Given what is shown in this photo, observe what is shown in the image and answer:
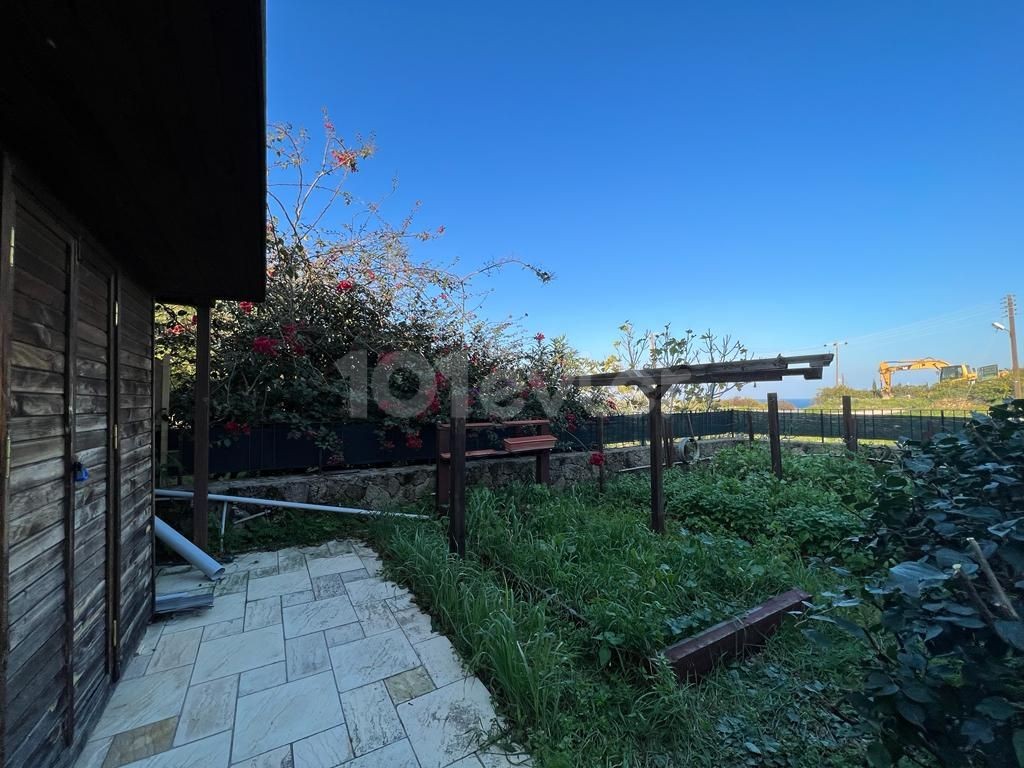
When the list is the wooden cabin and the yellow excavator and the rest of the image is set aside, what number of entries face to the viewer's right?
1

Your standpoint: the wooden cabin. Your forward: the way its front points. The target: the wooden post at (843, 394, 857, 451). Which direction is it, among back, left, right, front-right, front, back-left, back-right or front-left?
front

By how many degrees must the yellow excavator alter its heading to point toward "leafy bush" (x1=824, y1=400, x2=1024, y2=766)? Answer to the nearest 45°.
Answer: approximately 90° to its left

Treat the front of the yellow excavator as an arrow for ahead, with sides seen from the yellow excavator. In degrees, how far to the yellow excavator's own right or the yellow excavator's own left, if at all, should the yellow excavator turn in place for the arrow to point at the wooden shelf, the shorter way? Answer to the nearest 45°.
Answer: approximately 90° to the yellow excavator's own left

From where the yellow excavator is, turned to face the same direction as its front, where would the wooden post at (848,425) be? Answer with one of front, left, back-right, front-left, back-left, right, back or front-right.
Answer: left

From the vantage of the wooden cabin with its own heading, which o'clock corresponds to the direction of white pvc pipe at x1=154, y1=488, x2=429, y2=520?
The white pvc pipe is roughly at 10 o'clock from the wooden cabin.

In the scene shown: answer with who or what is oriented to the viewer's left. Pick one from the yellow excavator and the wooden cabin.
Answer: the yellow excavator

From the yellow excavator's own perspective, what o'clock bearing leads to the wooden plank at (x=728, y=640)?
The wooden plank is roughly at 9 o'clock from the yellow excavator.

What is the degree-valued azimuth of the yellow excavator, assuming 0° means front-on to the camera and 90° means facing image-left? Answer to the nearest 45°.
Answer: approximately 90°

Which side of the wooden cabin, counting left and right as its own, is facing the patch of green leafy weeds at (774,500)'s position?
front

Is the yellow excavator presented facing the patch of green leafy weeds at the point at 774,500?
no

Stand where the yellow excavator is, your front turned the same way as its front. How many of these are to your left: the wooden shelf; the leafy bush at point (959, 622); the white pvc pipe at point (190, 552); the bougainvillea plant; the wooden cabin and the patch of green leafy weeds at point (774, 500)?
6

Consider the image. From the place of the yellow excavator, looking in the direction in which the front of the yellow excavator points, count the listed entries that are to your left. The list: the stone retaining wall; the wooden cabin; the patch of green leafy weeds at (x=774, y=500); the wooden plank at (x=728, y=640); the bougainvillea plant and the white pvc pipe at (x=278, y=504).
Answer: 6

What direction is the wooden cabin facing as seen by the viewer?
to the viewer's right

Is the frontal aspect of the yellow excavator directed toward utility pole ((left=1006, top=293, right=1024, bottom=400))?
no

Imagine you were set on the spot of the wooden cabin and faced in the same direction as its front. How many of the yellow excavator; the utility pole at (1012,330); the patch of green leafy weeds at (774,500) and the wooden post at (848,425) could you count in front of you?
4

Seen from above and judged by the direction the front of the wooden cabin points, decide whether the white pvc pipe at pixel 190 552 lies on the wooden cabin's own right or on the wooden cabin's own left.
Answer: on the wooden cabin's own left
